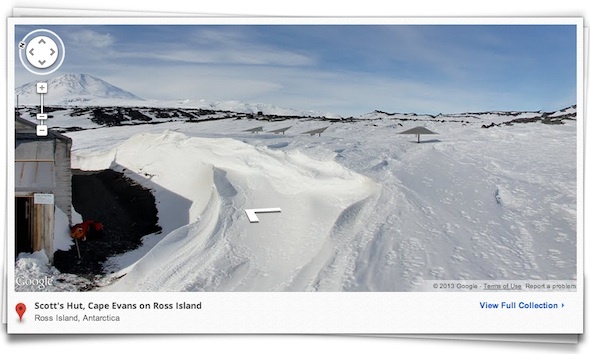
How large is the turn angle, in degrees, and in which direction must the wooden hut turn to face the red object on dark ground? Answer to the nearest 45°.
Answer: approximately 135° to its left

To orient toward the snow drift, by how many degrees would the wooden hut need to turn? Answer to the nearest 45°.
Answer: approximately 45° to its left

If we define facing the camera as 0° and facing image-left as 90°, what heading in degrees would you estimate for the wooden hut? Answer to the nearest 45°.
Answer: approximately 0°
